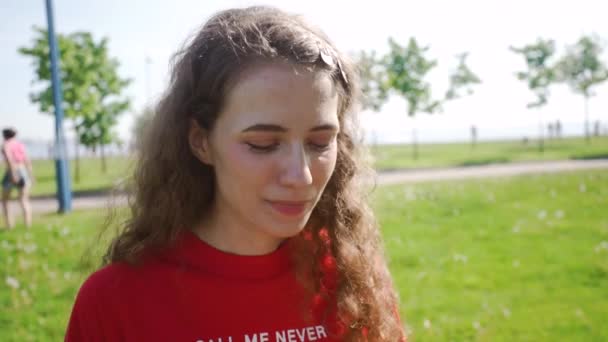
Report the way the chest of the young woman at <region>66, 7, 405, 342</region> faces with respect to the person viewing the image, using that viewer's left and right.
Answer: facing the viewer and to the right of the viewer

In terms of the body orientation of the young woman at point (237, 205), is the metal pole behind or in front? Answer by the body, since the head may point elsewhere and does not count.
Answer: behind

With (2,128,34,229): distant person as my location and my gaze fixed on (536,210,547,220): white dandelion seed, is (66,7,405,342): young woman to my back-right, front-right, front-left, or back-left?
front-right

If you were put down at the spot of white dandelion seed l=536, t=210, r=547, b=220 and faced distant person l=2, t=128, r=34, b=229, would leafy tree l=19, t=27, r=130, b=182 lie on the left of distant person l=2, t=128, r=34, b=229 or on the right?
right

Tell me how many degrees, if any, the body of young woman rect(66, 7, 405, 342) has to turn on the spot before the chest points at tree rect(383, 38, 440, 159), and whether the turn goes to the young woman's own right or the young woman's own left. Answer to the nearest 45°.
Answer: approximately 135° to the young woman's own left

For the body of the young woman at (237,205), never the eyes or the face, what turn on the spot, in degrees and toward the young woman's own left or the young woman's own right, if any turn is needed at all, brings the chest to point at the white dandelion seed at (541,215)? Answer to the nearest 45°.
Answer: approximately 90° to the young woman's own left

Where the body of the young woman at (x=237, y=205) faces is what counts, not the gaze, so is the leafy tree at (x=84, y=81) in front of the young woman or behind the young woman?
behind
